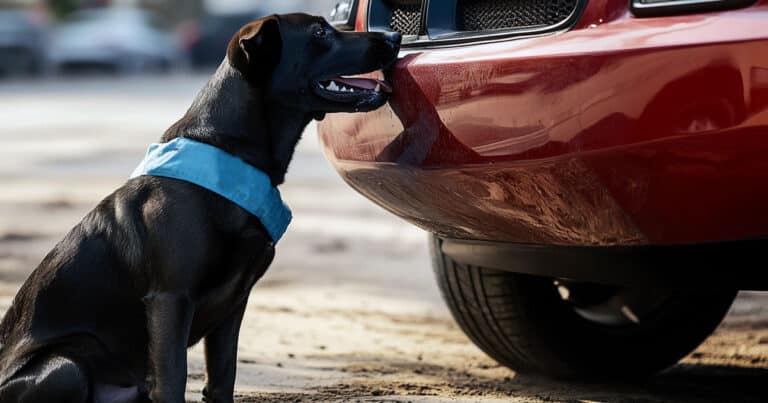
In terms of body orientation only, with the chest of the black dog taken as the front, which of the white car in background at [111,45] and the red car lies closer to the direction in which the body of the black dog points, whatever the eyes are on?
the red car

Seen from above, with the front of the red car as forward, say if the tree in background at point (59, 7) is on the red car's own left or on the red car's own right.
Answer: on the red car's own right

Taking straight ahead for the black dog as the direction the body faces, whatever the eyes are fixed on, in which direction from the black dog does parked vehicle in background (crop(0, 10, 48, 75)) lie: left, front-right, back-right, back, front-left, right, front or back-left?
left

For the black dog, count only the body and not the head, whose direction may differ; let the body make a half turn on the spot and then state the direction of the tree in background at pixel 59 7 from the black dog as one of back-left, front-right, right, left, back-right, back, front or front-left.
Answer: right

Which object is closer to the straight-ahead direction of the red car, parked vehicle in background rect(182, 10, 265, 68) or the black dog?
the black dog

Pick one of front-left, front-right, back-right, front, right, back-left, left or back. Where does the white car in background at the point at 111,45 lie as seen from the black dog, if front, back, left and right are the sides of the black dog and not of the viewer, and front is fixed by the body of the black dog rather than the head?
left

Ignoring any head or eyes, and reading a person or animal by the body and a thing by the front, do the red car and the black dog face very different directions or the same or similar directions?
very different directions

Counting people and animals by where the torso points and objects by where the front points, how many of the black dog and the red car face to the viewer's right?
1

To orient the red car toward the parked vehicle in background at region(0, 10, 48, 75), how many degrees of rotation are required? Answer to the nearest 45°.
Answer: approximately 90° to its right

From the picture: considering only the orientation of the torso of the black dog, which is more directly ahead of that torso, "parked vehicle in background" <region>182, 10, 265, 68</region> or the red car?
the red car

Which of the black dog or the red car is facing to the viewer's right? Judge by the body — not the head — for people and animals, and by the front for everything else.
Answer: the black dog

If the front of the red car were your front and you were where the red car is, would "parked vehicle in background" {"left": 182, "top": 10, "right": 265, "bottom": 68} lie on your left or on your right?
on your right

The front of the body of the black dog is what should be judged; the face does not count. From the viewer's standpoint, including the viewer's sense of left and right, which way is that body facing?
facing to the right of the viewer

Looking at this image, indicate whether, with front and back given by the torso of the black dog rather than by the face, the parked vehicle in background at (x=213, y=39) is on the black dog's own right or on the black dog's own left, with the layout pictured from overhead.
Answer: on the black dog's own left

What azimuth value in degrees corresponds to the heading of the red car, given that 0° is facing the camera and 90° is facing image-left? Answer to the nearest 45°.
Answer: approximately 45°

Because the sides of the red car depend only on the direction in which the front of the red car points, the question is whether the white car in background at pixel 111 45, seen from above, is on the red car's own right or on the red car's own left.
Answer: on the red car's own right
